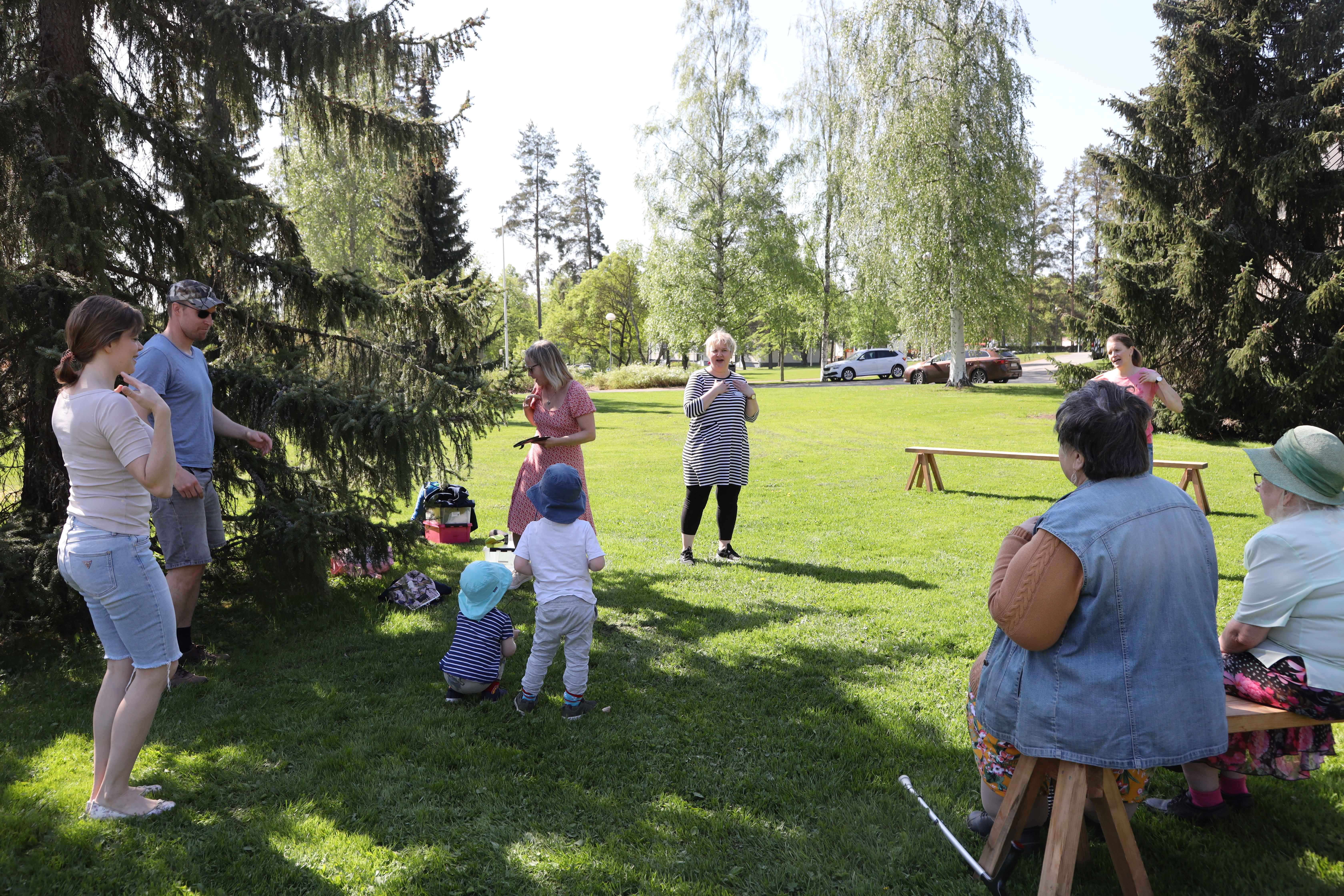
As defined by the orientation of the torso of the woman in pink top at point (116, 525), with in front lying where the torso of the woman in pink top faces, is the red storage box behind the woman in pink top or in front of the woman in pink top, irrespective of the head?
in front

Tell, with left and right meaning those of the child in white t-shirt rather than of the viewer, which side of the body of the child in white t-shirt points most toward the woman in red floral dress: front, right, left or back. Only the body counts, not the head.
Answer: front

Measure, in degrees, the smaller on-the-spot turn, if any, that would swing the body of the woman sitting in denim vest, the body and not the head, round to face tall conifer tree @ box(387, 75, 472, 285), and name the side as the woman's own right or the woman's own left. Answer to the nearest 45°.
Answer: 0° — they already face it

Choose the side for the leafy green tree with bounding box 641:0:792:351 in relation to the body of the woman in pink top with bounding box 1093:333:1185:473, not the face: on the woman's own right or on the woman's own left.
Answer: on the woman's own right

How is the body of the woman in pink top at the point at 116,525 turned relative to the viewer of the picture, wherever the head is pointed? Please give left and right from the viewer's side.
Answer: facing away from the viewer and to the right of the viewer

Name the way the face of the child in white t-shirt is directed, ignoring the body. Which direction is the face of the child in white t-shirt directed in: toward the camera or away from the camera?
away from the camera

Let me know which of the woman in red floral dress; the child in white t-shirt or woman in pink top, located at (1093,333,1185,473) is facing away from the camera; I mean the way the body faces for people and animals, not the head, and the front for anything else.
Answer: the child in white t-shirt

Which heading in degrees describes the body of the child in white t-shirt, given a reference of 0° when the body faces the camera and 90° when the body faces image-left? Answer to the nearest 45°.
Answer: approximately 180°

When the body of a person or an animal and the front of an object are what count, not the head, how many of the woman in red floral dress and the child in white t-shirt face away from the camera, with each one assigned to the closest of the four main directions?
1

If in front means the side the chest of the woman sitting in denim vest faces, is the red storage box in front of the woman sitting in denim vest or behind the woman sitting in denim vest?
in front

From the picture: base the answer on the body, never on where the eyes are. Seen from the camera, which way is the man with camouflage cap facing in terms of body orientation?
to the viewer's right
